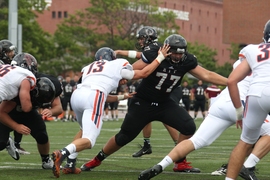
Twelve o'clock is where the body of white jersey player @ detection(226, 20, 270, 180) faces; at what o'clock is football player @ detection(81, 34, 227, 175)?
The football player is roughly at 11 o'clock from the white jersey player.

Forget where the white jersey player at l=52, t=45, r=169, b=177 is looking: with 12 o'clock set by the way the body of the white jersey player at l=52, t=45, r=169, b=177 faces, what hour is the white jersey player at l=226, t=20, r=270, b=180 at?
the white jersey player at l=226, t=20, r=270, b=180 is roughly at 3 o'clock from the white jersey player at l=52, t=45, r=169, b=177.

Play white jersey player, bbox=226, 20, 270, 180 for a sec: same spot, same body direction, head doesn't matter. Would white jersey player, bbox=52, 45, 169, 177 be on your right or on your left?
on your left

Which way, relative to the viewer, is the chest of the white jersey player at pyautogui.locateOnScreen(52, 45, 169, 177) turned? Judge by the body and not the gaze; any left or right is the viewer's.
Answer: facing away from the viewer and to the right of the viewer

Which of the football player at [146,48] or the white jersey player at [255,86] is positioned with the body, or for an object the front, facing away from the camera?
the white jersey player

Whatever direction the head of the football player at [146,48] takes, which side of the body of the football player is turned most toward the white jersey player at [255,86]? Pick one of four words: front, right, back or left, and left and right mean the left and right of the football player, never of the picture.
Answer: left

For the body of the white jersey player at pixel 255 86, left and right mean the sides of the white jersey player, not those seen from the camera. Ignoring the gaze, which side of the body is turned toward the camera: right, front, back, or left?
back

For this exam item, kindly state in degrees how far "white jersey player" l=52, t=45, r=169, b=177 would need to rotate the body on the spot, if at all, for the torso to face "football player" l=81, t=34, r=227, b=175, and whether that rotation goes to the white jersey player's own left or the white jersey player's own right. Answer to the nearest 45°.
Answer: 0° — they already face them

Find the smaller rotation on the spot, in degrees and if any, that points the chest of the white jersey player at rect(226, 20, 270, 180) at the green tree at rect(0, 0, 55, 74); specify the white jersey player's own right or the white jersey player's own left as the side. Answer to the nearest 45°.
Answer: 0° — they already face it

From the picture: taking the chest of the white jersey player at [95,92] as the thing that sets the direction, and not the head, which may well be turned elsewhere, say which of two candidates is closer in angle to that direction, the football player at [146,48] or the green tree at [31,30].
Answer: the football player

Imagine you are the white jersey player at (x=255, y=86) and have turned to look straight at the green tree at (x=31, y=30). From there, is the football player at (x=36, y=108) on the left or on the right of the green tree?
left

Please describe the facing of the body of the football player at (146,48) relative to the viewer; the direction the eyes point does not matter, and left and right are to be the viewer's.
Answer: facing to the left of the viewer
